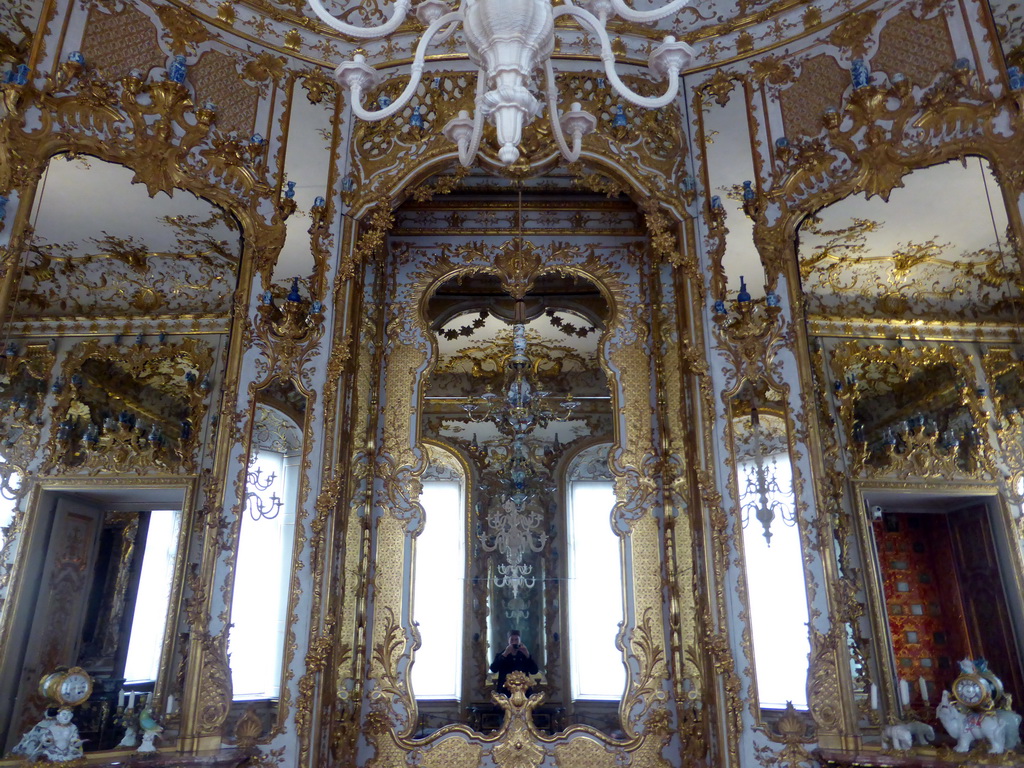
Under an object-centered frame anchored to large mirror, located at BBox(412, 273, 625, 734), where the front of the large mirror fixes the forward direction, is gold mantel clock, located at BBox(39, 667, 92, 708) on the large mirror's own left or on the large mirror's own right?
on the large mirror's own right

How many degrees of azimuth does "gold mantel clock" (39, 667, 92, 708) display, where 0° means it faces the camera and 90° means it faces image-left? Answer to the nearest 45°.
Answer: approximately 315°

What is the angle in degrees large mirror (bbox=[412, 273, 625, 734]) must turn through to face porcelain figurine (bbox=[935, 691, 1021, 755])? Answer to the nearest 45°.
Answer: approximately 45° to its left

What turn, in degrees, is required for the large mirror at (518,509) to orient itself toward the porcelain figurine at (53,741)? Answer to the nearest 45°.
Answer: approximately 45° to its right

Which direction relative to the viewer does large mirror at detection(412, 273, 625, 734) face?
toward the camera

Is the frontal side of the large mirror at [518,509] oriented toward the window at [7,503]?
no

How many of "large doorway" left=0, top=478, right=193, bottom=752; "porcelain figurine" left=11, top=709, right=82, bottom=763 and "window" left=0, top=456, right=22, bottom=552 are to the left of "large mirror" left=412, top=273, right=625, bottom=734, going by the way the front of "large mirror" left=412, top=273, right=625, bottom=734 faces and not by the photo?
0

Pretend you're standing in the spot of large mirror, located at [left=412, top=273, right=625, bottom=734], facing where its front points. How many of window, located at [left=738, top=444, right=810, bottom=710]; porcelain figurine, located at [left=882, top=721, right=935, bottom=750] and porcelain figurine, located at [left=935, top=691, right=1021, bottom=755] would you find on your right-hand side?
0
